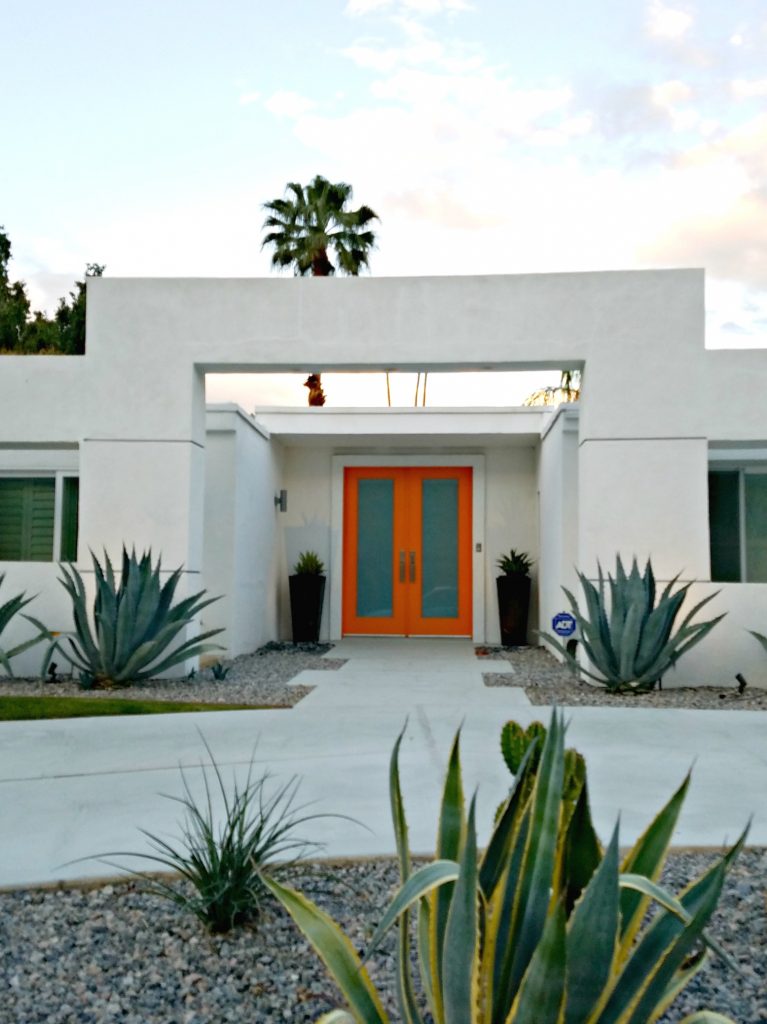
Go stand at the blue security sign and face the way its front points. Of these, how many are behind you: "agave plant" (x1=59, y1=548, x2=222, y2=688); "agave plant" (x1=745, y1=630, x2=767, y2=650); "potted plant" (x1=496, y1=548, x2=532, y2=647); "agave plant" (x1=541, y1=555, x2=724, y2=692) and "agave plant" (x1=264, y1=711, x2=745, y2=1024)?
1

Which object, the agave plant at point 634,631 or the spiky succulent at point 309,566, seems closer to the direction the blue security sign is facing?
the agave plant

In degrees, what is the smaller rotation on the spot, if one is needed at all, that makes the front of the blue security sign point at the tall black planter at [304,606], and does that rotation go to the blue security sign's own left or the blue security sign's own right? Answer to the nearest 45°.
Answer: approximately 135° to the blue security sign's own right

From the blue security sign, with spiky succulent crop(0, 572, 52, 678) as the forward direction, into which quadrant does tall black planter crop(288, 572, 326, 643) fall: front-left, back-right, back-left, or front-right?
front-right

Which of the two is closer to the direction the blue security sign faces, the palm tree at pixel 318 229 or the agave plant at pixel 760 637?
the agave plant

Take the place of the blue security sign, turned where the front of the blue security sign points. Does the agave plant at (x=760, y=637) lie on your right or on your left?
on your left

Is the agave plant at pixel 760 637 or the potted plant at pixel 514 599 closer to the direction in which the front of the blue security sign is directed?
the agave plant

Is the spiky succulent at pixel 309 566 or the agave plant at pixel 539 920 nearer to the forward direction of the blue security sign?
the agave plant

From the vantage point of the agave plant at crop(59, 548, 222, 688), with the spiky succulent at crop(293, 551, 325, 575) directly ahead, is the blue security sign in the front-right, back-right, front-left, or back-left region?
front-right

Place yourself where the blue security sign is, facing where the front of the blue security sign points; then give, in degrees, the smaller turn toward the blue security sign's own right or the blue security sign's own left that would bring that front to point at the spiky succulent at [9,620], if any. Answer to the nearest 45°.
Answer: approximately 45° to the blue security sign's own right

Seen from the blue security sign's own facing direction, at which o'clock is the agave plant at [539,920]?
The agave plant is roughly at 12 o'clock from the blue security sign.

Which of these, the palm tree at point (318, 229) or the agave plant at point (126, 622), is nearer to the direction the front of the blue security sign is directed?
the agave plant

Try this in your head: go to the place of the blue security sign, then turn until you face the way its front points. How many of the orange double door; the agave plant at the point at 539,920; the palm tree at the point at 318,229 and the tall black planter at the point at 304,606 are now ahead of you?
1

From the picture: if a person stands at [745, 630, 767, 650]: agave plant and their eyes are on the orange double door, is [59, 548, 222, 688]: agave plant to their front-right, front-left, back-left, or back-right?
front-left

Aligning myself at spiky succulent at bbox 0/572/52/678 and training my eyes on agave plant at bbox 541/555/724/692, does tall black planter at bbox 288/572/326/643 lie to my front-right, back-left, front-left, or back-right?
front-left

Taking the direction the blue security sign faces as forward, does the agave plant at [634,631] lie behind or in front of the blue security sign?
in front

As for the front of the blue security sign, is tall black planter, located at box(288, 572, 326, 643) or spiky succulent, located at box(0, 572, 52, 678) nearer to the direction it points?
the spiky succulent

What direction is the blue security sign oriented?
toward the camera

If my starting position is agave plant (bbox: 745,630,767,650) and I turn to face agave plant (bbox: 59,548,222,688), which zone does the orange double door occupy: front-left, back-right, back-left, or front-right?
front-right

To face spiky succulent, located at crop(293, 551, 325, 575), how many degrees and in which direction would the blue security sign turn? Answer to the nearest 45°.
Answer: approximately 135° to its right
